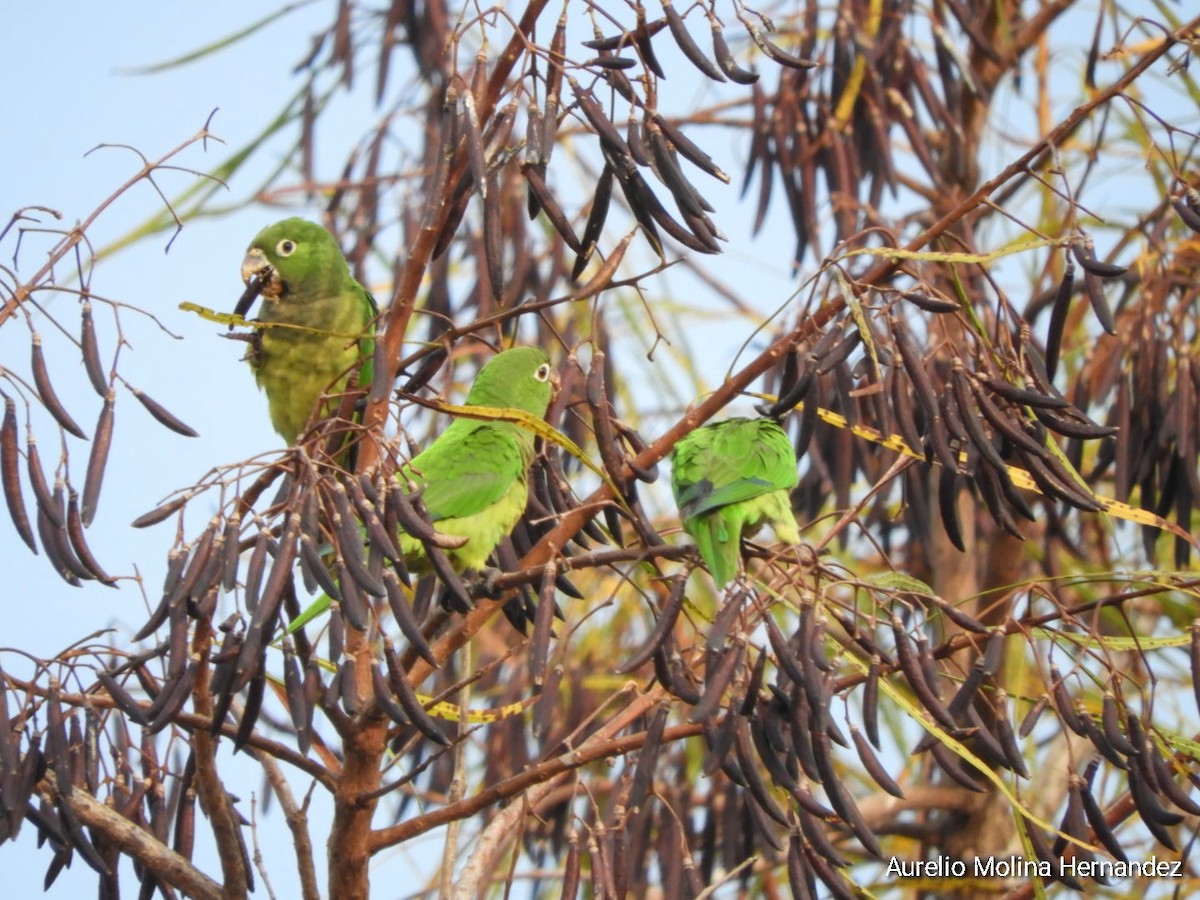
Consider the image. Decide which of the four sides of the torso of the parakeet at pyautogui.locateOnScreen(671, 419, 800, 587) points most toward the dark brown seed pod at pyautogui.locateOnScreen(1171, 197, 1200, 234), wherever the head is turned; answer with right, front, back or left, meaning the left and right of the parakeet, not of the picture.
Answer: right

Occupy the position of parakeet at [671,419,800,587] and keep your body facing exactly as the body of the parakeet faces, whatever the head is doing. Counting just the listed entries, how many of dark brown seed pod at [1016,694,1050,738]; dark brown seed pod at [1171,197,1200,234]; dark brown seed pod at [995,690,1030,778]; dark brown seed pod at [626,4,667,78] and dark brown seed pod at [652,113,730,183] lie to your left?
2

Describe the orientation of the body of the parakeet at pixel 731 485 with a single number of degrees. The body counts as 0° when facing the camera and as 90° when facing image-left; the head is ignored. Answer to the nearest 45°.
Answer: approximately 225°

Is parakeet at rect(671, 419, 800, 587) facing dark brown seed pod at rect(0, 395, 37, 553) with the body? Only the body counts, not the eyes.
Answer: no

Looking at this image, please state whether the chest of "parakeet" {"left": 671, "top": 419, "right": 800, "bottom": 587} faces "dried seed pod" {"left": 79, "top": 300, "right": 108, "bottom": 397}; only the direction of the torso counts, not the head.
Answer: no

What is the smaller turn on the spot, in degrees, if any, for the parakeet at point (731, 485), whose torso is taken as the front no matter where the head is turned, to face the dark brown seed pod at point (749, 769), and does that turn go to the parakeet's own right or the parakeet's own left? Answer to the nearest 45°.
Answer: approximately 135° to the parakeet's own right
